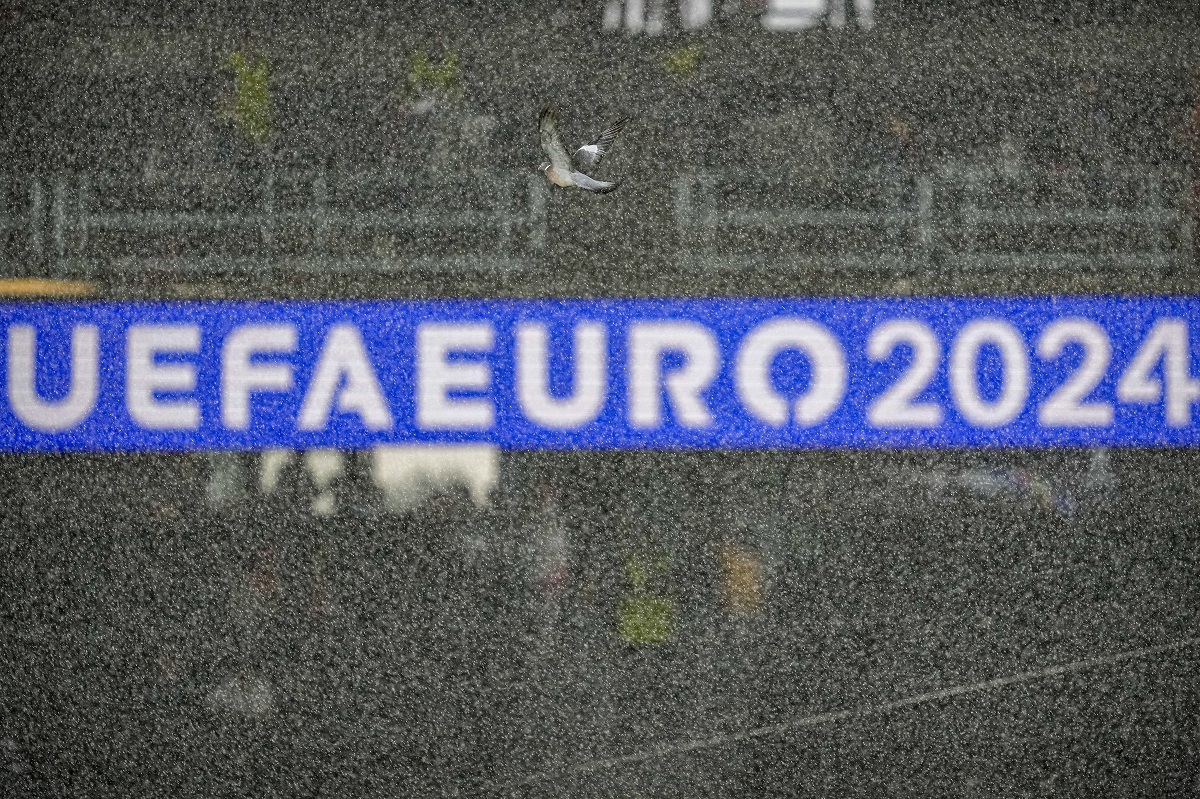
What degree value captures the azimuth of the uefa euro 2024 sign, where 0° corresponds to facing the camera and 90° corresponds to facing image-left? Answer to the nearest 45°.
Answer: approximately 0°
